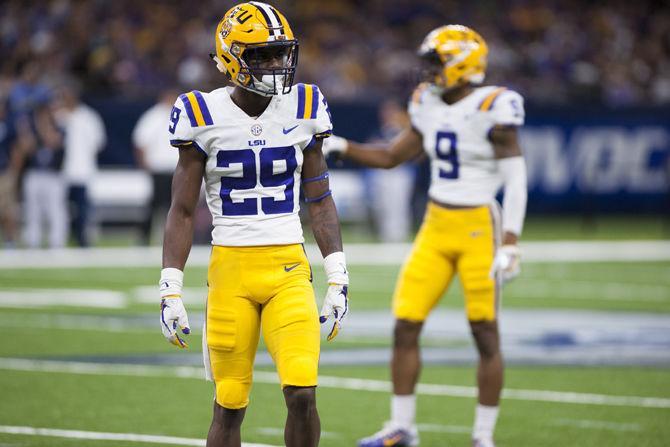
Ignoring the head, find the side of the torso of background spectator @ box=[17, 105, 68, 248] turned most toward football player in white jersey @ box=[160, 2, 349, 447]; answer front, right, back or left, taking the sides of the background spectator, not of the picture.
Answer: front

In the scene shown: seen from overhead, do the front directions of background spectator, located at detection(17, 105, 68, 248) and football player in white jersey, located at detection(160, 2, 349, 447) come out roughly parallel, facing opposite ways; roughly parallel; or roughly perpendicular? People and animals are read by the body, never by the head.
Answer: roughly parallel

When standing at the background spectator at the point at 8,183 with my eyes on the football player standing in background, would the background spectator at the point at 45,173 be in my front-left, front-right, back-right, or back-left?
front-left

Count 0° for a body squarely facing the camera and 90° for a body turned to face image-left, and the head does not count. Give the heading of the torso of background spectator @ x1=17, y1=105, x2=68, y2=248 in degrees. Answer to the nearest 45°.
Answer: approximately 0°

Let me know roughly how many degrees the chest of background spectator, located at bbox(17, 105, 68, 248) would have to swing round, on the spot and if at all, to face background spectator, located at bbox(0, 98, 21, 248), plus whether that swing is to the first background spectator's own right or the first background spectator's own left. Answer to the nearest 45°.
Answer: approximately 135° to the first background spectator's own right

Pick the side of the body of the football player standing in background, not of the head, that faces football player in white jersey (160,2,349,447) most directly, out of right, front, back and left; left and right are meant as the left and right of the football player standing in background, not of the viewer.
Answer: front

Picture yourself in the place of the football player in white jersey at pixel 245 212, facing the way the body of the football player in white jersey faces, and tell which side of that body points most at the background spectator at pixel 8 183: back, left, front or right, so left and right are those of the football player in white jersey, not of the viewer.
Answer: back

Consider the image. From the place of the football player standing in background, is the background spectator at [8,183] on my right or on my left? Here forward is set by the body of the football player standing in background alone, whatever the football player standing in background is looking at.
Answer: on my right

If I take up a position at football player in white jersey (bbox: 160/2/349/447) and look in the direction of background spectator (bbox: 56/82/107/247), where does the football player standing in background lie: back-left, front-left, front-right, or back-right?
front-right

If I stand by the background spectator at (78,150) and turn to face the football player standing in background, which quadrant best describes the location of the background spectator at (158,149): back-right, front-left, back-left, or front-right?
front-left

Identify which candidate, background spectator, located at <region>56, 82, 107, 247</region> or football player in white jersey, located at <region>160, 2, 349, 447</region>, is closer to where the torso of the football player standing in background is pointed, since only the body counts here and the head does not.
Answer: the football player in white jersey

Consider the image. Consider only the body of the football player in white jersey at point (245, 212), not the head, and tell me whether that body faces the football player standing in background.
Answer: no

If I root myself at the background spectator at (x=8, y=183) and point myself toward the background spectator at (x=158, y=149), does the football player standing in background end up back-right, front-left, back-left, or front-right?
front-right

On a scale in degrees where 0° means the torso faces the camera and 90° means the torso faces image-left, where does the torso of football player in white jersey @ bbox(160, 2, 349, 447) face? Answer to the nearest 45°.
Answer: approximately 0°

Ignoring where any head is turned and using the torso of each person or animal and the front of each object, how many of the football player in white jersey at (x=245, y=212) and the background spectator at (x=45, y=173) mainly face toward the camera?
2

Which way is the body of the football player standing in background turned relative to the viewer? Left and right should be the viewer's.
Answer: facing the viewer and to the left of the viewer

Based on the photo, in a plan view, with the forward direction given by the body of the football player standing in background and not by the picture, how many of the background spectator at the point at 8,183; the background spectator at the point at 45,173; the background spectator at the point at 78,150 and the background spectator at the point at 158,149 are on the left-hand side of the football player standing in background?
0

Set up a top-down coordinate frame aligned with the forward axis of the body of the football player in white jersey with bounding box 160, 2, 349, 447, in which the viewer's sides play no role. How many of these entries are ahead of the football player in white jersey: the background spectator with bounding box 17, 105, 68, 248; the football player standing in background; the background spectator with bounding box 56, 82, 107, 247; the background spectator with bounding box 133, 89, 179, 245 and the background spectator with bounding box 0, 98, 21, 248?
0
